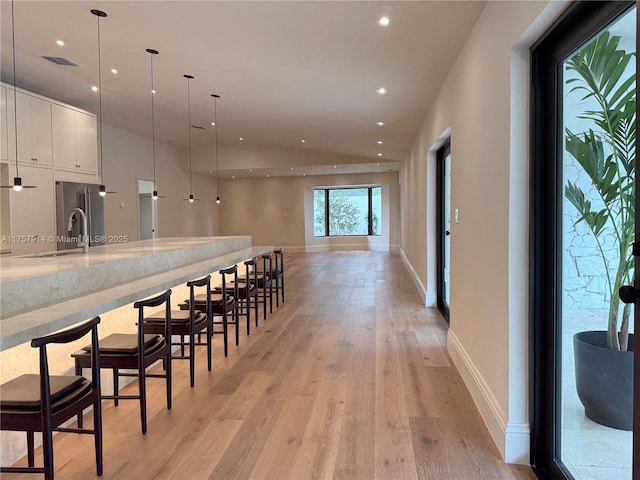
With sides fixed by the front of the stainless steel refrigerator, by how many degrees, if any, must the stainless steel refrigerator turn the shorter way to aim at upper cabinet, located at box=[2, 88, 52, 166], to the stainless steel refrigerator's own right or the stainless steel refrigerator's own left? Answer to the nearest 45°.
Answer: approximately 90° to the stainless steel refrigerator's own right

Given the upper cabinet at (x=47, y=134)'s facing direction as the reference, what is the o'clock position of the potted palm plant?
The potted palm plant is roughly at 1 o'clock from the upper cabinet.

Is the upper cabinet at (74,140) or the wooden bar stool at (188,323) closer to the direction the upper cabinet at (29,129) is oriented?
the wooden bar stool

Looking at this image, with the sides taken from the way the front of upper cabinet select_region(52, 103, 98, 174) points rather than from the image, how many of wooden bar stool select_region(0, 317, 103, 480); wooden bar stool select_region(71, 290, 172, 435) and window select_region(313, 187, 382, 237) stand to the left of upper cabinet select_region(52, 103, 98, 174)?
1

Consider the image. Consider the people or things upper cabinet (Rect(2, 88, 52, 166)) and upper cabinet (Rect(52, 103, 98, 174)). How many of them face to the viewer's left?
0

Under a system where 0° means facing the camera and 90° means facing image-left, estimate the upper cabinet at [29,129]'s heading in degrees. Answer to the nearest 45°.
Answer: approximately 315°

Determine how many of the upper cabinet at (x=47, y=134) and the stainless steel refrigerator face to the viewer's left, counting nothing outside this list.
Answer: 0

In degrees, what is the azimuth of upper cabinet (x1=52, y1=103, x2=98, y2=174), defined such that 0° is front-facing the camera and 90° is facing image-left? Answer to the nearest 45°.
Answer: approximately 315°

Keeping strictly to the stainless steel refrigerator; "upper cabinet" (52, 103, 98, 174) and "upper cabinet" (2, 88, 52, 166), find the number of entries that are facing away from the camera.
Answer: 0

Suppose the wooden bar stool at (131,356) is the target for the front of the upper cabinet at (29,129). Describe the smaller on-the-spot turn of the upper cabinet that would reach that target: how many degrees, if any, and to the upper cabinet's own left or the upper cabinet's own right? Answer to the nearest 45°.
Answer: approximately 45° to the upper cabinet's own right

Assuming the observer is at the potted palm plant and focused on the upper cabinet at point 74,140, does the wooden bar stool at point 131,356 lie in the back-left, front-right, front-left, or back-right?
front-left

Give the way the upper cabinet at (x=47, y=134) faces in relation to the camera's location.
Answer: facing the viewer and to the right of the viewer

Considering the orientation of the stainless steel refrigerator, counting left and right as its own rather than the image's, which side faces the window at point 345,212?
left

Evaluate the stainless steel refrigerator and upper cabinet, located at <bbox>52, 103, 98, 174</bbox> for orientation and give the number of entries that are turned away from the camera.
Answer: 0

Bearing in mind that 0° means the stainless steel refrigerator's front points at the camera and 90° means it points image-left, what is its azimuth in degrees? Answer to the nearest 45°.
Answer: approximately 315°

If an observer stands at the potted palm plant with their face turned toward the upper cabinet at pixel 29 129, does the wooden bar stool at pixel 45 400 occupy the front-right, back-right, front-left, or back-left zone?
front-left

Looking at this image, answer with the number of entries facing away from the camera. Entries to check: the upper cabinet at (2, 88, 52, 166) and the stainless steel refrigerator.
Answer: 0

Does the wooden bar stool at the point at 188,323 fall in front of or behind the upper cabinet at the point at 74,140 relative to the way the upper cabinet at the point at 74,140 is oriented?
in front

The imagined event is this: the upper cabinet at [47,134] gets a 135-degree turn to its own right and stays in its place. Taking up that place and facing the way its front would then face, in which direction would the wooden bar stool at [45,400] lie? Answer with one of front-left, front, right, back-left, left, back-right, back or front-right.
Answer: left
